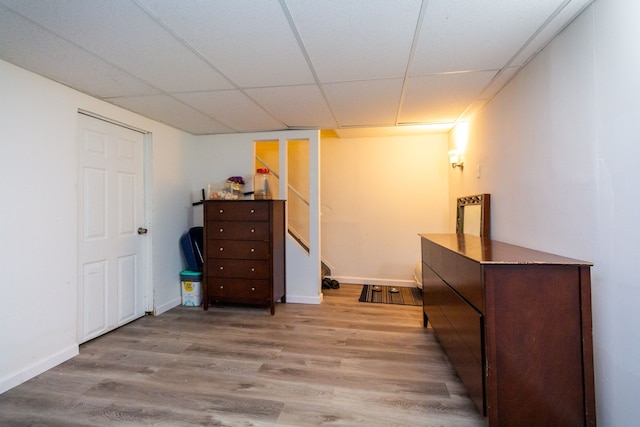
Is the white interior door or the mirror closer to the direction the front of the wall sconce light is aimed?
the white interior door

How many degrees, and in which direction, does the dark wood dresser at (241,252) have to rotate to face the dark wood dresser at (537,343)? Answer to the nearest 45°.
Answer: approximately 45° to its left

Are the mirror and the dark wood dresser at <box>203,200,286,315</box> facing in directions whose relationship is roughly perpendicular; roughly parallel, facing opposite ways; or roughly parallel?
roughly perpendicular

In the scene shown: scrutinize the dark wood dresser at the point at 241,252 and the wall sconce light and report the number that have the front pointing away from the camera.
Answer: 0

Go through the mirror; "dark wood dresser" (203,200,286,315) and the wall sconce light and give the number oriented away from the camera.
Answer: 0

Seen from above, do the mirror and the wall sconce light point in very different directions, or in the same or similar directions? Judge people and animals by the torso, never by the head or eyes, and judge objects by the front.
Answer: same or similar directions

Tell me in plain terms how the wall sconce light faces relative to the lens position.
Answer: facing the viewer and to the left of the viewer

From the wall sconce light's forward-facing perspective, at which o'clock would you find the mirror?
The mirror is roughly at 10 o'clock from the wall sconce light.

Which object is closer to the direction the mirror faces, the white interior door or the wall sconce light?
the white interior door

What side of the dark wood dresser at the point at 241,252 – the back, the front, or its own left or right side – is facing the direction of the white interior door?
right

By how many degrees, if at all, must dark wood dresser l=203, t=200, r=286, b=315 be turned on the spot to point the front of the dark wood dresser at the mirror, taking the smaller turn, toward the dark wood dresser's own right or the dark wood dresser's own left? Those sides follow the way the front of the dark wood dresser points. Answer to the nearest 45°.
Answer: approximately 45° to the dark wood dresser's own left

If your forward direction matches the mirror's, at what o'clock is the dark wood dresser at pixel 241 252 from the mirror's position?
The dark wood dresser is roughly at 1 o'clock from the mirror.

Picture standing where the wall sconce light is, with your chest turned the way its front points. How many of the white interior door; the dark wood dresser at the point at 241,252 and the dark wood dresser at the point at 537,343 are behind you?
0

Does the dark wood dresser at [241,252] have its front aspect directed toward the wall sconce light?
no

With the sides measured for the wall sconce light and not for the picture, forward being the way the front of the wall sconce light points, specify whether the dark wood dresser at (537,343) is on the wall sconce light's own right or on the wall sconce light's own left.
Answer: on the wall sconce light's own left

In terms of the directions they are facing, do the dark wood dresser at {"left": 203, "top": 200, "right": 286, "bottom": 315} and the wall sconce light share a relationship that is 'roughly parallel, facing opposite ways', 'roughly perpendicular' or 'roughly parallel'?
roughly perpendicular

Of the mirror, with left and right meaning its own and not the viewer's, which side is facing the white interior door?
front

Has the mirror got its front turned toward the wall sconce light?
no

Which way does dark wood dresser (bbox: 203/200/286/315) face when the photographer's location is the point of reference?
facing the viewer
